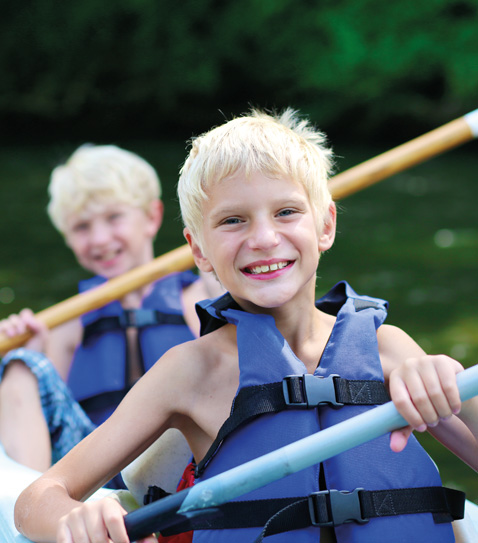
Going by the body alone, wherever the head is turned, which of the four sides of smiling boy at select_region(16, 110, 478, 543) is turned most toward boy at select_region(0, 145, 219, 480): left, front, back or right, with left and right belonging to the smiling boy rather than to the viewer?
back

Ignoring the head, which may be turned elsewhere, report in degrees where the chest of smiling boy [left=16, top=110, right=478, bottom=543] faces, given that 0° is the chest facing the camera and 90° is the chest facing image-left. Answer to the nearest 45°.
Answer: approximately 0°
